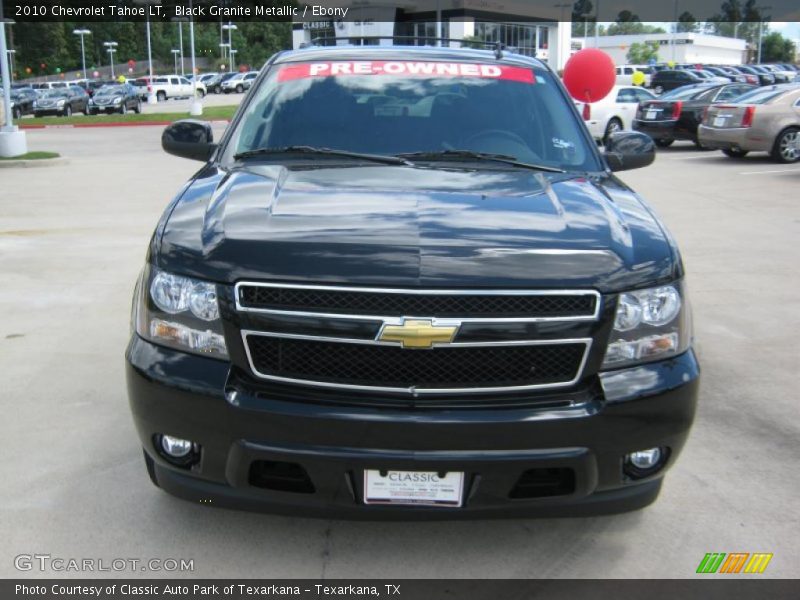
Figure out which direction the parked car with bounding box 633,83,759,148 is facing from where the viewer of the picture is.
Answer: facing away from the viewer and to the right of the viewer

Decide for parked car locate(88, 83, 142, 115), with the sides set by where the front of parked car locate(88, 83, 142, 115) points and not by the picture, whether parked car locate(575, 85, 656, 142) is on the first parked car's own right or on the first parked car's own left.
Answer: on the first parked car's own left

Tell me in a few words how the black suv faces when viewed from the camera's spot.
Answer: facing the viewer

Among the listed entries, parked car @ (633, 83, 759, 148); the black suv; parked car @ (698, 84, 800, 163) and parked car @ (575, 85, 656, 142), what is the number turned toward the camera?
1
